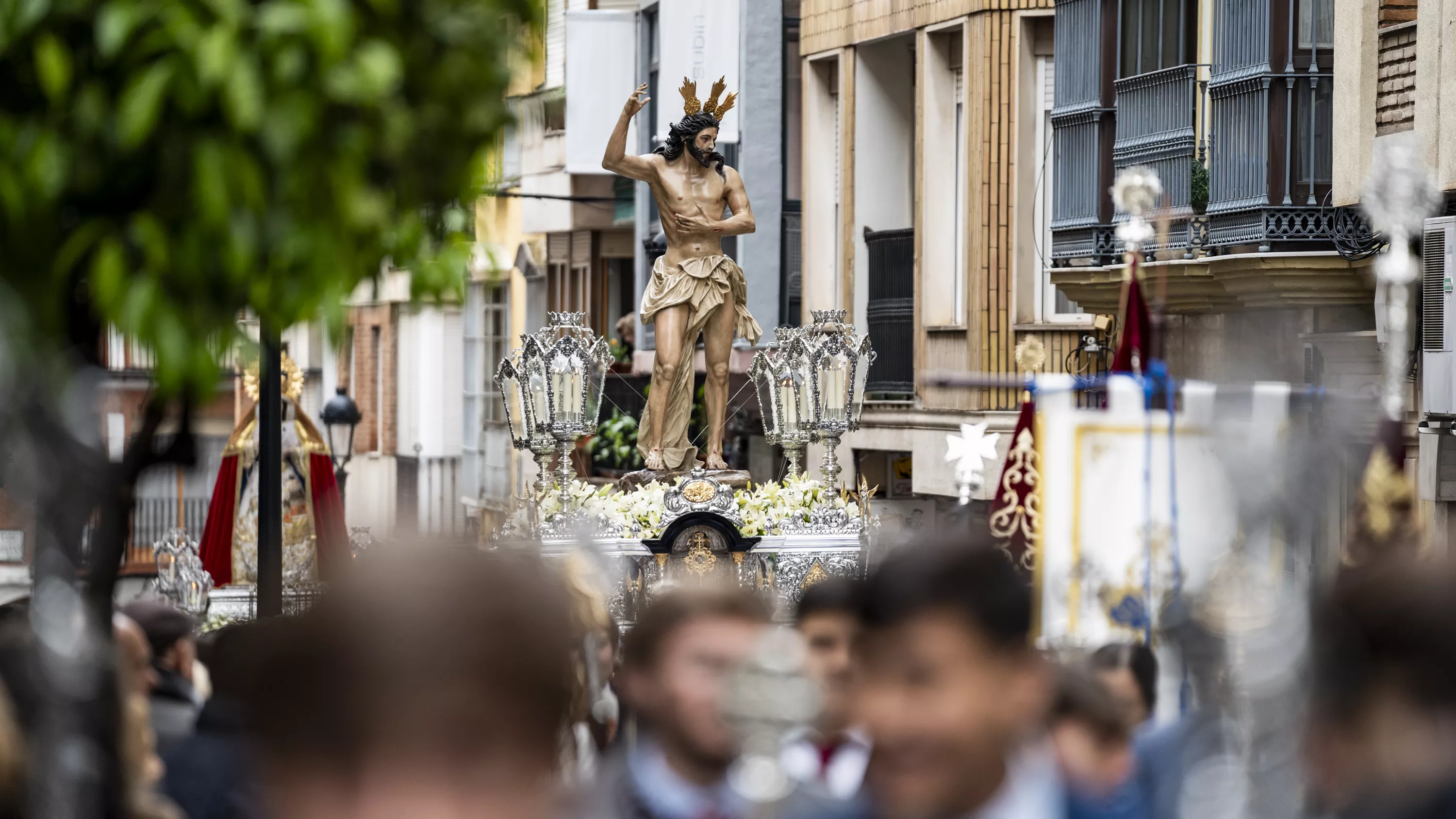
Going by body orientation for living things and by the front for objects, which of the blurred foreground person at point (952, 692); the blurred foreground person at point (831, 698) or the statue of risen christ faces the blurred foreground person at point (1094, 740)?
the statue of risen christ

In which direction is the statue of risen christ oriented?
toward the camera

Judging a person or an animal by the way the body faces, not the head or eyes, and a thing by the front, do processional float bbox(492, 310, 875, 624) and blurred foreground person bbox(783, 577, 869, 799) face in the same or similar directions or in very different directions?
same or similar directions

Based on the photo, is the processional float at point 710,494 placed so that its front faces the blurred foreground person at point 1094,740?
yes

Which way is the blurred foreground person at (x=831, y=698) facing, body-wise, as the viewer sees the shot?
toward the camera

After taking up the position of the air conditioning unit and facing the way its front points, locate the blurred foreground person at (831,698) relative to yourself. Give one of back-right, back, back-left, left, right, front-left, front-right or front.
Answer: front-left

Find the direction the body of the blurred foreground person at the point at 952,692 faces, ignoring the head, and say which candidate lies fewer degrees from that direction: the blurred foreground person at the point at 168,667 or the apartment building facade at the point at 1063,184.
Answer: the blurred foreground person

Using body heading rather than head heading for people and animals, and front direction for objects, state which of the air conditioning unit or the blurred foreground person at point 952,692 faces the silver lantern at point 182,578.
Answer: the air conditioning unit

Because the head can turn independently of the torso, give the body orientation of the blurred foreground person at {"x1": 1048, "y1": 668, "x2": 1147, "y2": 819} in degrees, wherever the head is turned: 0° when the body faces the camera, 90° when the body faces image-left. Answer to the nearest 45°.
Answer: approximately 45°

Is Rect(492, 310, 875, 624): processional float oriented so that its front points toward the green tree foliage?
yes

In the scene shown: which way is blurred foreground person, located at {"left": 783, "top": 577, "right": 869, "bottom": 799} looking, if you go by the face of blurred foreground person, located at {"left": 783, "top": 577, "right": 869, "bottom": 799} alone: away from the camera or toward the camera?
toward the camera

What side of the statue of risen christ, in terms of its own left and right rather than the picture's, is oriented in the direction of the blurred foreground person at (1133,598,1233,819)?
front
